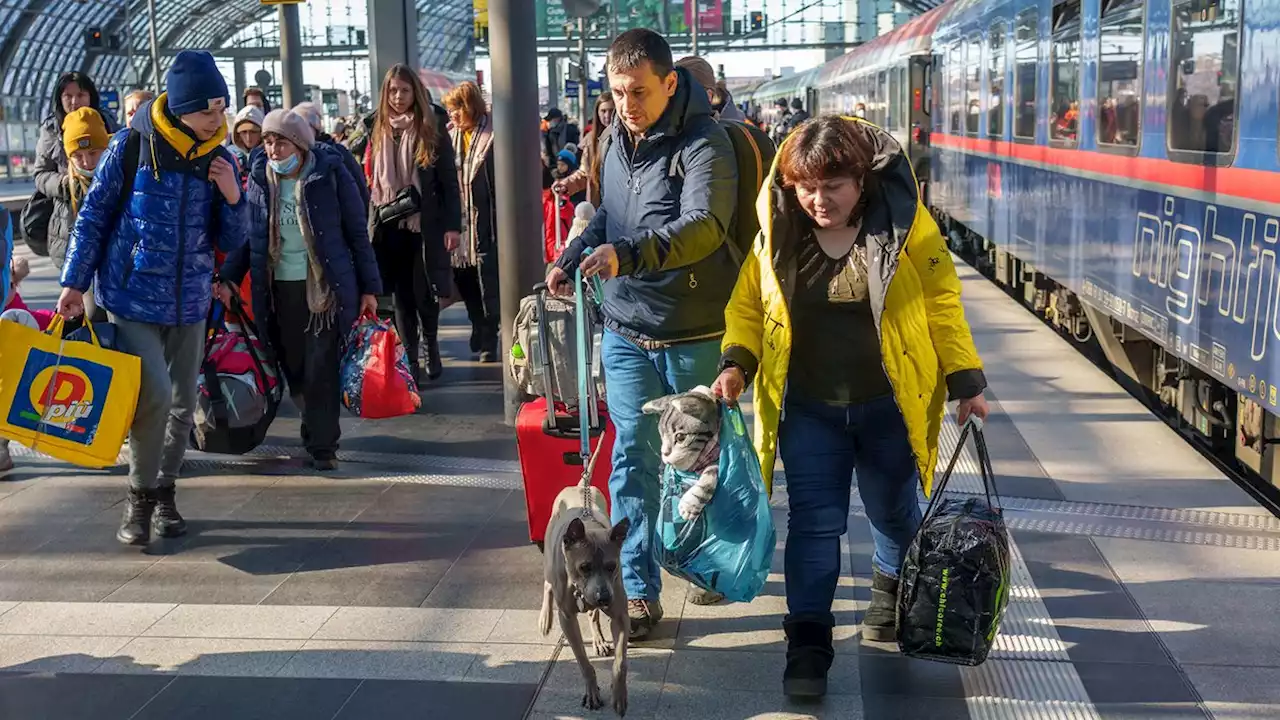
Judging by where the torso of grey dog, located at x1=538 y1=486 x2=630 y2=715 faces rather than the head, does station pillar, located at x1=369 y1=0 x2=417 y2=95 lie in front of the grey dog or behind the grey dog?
behind

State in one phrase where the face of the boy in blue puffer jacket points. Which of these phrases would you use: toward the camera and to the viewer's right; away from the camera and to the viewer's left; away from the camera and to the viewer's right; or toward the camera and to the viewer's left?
toward the camera and to the viewer's right

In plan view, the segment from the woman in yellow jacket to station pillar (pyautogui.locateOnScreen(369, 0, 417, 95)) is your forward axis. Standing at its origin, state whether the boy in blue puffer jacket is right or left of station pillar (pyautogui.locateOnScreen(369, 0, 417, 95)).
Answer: left

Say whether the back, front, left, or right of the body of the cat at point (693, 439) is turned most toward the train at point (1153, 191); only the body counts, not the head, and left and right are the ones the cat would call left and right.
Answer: back

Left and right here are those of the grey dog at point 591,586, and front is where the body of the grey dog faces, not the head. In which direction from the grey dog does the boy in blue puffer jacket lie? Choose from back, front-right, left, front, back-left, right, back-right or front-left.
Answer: back-right

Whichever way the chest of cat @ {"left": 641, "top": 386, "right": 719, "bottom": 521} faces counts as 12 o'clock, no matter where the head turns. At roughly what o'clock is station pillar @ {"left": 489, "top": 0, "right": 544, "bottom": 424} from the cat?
The station pillar is roughly at 4 o'clock from the cat.

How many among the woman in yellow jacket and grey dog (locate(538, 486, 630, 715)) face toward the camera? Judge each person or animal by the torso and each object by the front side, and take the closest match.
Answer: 2

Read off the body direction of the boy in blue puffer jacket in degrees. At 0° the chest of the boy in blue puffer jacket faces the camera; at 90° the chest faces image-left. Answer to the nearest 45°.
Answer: approximately 315°

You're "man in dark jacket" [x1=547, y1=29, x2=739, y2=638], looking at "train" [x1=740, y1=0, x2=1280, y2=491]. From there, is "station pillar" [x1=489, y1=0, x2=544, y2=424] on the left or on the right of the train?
left

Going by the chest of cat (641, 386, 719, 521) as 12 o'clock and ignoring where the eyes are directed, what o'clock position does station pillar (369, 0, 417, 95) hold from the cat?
The station pillar is roughly at 4 o'clock from the cat.
